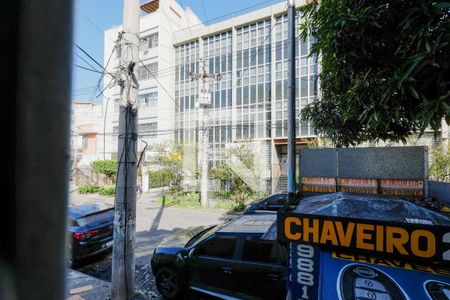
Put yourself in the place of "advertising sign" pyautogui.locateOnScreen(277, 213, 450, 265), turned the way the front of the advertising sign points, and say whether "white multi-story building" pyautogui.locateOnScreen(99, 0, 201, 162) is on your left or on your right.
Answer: on your right

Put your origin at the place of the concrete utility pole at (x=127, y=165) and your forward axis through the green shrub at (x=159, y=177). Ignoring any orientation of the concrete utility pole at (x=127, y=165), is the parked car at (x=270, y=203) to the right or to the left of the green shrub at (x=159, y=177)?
right

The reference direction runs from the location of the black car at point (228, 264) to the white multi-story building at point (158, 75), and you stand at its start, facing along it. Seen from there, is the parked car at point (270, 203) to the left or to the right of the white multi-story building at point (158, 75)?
right

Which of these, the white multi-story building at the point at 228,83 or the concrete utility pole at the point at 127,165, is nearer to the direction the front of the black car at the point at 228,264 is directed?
the concrete utility pole

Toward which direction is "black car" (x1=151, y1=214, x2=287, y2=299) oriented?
to the viewer's left

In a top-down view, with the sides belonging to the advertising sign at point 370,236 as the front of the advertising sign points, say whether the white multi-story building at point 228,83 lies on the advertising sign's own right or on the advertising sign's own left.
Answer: on the advertising sign's own right

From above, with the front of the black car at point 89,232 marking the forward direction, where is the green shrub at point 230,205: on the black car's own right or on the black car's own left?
on the black car's own right

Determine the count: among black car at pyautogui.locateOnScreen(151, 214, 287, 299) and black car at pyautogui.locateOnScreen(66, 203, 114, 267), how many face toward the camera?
0

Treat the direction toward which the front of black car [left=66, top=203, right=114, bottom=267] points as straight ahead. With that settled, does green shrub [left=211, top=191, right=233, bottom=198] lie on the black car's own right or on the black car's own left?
on the black car's own right

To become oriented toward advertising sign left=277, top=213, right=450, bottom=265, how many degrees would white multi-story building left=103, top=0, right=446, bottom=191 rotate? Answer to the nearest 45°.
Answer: approximately 45° to its left

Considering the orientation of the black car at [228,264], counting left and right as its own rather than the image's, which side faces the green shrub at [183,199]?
right

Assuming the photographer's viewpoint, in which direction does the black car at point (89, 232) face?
facing away from the viewer and to the left of the viewer

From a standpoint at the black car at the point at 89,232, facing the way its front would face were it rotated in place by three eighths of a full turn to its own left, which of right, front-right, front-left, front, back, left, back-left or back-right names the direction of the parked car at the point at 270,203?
left

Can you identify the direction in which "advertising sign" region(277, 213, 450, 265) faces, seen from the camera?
facing the viewer and to the left of the viewer
